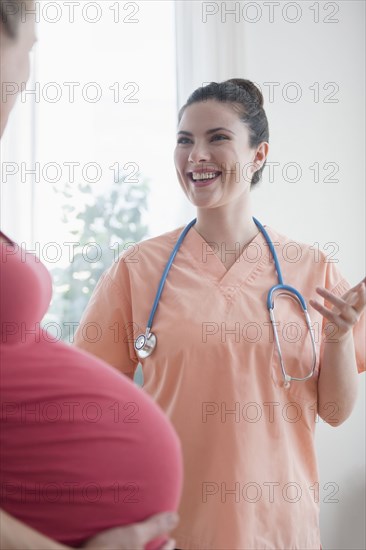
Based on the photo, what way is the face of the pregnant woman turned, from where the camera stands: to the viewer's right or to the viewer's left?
to the viewer's right

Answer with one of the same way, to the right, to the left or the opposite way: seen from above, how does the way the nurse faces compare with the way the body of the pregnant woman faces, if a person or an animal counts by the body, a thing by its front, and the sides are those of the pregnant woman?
to the right

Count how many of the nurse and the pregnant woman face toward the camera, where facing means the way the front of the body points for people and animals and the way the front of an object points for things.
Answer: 1

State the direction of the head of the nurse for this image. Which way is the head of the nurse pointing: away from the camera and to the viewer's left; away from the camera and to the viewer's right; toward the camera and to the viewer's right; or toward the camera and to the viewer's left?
toward the camera and to the viewer's left

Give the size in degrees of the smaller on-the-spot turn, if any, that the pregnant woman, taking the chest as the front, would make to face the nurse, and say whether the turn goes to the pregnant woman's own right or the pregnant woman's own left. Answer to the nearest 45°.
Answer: approximately 45° to the pregnant woman's own left

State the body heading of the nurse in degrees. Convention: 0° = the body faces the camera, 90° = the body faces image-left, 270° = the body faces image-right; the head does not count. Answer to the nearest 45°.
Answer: approximately 0°

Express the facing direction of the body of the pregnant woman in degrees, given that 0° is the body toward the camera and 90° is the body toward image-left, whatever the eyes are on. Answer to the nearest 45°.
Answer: approximately 270°

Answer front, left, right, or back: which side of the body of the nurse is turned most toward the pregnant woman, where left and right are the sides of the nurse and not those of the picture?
front
